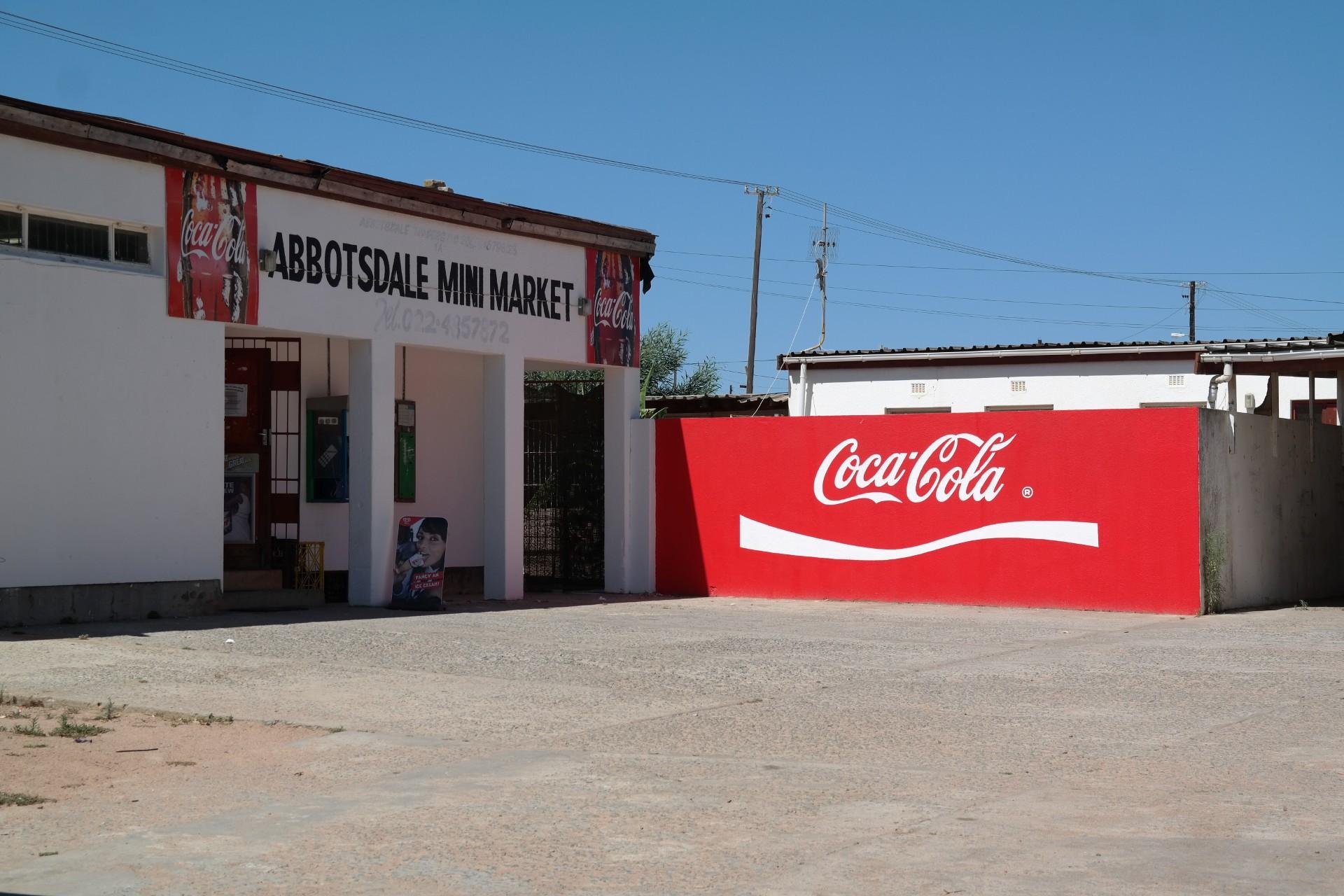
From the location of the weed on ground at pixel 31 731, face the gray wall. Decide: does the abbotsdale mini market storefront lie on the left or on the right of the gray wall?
left

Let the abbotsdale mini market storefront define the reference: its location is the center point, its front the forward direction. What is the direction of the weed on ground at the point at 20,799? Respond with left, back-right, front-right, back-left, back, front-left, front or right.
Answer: front-right

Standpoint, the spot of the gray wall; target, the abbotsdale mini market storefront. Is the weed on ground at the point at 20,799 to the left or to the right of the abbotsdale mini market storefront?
left

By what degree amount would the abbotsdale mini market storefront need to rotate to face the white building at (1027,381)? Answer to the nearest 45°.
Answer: approximately 90° to its left

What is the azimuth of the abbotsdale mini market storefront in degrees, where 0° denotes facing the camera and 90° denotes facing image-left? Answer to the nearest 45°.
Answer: approximately 315°

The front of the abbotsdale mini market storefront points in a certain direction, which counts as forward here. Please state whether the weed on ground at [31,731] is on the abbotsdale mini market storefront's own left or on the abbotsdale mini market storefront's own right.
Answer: on the abbotsdale mini market storefront's own right

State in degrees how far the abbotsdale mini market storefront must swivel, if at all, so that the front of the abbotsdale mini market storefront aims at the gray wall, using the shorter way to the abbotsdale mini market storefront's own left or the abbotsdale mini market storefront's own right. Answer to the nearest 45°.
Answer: approximately 45° to the abbotsdale mini market storefront's own left

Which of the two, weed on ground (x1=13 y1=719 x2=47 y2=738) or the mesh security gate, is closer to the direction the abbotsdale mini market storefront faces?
the weed on ground

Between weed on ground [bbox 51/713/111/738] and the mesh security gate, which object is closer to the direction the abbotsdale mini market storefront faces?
the weed on ground

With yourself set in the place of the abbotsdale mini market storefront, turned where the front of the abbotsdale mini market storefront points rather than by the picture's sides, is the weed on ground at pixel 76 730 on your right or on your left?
on your right
